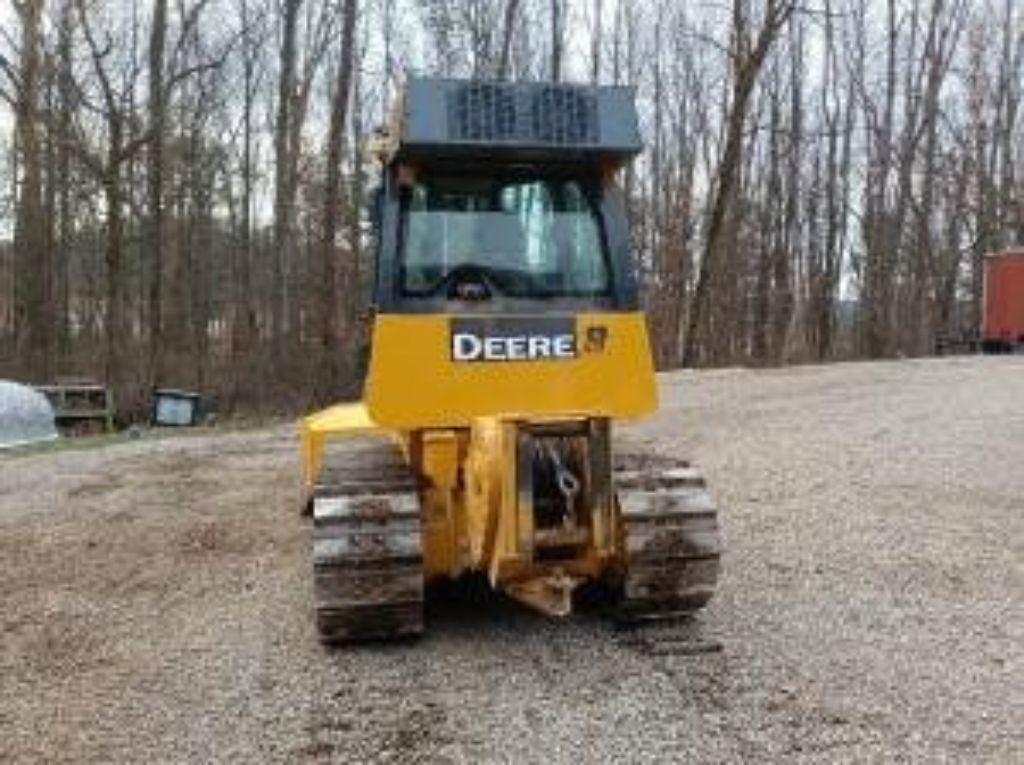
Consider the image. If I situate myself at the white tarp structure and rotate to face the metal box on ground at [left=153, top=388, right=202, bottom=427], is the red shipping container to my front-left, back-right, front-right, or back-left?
front-right

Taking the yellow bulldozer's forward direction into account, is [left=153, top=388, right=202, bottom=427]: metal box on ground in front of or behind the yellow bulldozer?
in front

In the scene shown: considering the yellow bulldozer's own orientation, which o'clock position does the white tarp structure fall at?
The white tarp structure is roughly at 11 o'clock from the yellow bulldozer.

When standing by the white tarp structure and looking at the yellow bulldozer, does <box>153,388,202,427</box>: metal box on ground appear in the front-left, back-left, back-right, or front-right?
back-left

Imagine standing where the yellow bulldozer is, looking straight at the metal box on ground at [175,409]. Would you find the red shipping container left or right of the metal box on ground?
right

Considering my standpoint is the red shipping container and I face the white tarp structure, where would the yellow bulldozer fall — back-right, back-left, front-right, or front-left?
front-left

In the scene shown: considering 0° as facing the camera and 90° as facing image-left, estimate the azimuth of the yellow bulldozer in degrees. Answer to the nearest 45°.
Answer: approximately 180°
